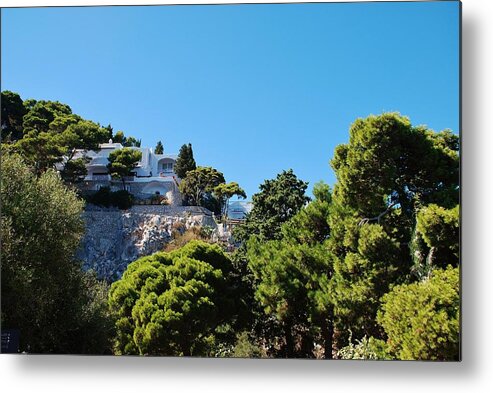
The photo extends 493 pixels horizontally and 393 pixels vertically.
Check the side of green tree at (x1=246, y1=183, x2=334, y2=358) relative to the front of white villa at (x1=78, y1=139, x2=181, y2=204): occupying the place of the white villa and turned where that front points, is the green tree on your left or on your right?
on your left

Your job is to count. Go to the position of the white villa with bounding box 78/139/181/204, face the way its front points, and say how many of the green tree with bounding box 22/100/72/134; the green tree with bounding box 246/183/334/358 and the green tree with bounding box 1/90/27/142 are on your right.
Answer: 2

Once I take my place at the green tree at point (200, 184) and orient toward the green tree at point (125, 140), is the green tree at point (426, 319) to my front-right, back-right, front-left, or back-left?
back-left

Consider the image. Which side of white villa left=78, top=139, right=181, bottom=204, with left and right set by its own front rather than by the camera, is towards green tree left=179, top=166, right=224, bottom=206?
left

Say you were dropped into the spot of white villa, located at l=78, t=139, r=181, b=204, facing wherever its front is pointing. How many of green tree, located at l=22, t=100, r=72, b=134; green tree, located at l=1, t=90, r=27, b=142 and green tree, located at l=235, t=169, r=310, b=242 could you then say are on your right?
2

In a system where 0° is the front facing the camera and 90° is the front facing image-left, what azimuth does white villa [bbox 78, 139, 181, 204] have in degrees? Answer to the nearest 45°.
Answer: approximately 0°
